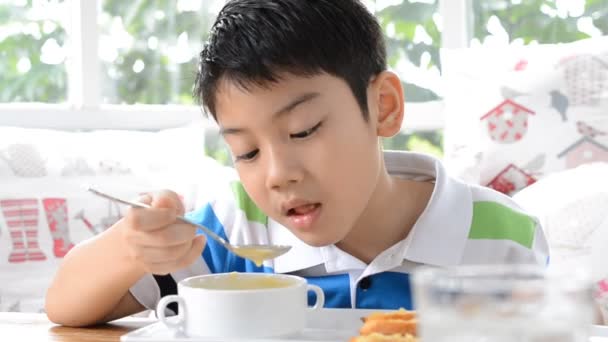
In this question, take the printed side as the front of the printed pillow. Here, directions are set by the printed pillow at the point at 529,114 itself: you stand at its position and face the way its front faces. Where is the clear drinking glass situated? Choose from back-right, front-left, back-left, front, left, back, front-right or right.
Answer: front

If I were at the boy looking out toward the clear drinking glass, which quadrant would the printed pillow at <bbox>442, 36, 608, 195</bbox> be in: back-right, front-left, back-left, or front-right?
back-left

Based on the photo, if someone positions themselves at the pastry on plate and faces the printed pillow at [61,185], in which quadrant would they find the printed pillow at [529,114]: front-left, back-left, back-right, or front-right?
front-right

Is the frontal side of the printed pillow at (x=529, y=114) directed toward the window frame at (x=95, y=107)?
no

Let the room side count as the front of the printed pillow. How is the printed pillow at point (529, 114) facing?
toward the camera

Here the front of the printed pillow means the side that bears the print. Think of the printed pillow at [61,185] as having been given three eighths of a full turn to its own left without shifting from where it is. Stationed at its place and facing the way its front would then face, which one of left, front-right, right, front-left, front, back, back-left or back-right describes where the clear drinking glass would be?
back-right

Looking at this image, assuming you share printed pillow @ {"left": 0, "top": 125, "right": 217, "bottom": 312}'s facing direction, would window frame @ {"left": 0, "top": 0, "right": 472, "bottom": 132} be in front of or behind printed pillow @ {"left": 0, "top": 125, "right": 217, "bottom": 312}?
behind

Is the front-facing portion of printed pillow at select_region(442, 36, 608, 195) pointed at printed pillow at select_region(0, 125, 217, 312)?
no

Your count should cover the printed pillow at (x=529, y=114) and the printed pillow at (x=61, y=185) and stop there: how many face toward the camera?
2

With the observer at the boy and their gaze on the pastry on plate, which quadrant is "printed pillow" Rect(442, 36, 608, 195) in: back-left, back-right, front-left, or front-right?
back-left

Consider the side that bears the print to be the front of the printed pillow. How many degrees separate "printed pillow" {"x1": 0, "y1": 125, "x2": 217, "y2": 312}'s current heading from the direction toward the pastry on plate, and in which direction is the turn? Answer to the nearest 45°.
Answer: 0° — it already faces it

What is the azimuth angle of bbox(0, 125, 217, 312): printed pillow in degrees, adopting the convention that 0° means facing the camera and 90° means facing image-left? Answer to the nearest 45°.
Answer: approximately 0°

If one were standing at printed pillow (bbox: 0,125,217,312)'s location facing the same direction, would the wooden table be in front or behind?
in front

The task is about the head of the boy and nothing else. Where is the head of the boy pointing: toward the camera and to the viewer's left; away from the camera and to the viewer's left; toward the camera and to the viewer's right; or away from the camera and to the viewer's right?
toward the camera and to the viewer's left

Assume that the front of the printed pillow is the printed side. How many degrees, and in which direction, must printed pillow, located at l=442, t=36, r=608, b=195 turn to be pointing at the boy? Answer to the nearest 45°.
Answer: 0° — it already faces them

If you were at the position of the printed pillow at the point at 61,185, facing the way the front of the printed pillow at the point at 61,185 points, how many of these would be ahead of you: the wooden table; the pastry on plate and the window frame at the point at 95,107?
2

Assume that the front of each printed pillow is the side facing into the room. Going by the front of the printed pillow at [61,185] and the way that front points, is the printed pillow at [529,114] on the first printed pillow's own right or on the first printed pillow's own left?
on the first printed pillow's own left

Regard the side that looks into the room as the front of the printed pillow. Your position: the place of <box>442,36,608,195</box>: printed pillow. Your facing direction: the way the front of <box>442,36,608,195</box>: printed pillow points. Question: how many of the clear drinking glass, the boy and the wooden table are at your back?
0

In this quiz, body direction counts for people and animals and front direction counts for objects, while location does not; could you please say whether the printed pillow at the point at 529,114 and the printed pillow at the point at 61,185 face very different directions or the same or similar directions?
same or similar directions
